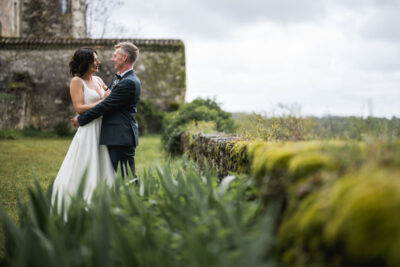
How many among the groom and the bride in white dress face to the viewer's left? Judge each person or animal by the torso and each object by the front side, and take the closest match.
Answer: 1

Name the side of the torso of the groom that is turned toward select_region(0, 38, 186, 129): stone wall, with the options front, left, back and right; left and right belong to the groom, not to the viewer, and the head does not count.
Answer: right

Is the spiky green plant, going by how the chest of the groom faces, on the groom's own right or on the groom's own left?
on the groom's own left

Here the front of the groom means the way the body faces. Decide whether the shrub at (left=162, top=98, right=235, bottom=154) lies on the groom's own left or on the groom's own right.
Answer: on the groom's own right

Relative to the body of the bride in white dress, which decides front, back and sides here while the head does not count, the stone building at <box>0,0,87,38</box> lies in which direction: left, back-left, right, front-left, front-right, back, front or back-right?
back-left

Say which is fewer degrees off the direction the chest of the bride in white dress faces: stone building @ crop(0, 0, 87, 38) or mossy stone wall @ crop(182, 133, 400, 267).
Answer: the mossy stone wall

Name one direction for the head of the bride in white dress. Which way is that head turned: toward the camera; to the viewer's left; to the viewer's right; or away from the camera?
to the viewer's right

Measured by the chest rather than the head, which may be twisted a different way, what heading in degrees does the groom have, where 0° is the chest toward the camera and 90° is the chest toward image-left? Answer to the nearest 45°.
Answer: approximately 90°

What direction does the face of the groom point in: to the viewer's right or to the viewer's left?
to the viewer's left

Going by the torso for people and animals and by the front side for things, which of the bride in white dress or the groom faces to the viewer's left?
the groom

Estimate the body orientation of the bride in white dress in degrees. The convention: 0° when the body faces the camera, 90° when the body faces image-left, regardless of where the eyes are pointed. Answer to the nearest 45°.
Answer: approximately 315°
